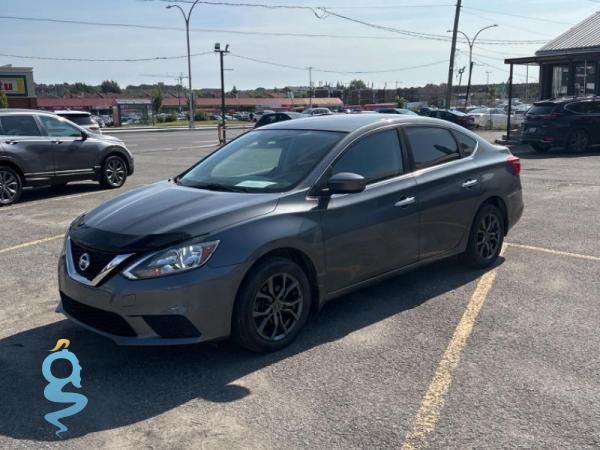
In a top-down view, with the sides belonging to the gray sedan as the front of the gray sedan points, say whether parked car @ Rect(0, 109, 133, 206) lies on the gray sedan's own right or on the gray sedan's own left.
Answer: on the gray sedan's own right

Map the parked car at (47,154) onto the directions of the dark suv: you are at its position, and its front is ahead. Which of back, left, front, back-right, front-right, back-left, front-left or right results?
back

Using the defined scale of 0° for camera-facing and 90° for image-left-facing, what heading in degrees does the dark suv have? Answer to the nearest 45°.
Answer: approximately 225°

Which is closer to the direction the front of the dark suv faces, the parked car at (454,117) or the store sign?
the parked car

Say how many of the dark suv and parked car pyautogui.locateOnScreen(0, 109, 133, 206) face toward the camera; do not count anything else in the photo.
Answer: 0

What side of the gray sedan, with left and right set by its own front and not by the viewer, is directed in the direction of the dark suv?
back

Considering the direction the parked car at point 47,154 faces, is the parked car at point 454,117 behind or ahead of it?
ahead

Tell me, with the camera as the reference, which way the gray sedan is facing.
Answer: facing the viewer and to the left of the viewer

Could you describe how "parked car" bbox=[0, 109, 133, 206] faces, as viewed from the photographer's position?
facing away from the viewer and to the right of the viewer

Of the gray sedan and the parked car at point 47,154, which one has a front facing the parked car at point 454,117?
the parked car at point 47,154

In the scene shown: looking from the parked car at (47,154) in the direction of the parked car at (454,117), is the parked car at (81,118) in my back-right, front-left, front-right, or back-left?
front-left

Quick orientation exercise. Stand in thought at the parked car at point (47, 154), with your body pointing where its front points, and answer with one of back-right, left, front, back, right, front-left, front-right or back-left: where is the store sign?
front-left

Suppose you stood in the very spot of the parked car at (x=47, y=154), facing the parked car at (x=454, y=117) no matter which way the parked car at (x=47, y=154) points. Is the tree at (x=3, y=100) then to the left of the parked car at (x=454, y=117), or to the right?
left
